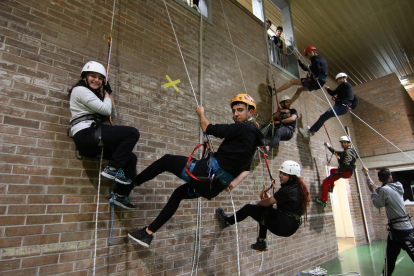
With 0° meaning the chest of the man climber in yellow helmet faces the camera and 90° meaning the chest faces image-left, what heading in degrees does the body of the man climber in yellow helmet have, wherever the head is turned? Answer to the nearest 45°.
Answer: approximately 90°

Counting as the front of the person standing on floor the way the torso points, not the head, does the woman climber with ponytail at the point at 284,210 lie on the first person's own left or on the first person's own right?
on the first person's own left

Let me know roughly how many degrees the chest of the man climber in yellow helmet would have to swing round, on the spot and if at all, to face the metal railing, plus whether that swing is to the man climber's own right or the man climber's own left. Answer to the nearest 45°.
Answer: approximately 135° to the man climber's own right

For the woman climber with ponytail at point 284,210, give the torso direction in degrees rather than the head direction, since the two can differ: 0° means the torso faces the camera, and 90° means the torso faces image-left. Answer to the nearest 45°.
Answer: approximately 90°

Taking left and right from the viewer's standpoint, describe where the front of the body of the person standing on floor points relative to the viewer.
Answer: facing away from the viewer and to the left of the viewer

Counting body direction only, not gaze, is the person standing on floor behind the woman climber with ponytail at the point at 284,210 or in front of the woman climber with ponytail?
behind

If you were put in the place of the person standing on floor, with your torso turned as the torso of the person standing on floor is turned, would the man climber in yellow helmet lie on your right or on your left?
on your left
